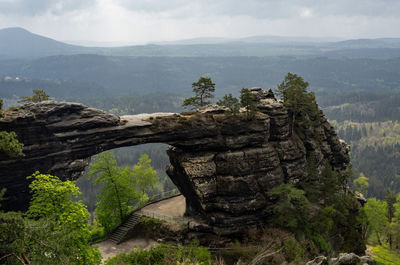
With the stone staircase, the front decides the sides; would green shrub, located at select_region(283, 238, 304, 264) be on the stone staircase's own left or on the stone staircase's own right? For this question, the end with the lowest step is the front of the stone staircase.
on the stone staircase's own left

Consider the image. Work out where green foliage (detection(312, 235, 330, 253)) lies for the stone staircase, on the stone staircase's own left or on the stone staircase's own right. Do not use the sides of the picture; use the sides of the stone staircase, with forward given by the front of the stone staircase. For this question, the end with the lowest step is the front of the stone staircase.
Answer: on the stone staircase's own left

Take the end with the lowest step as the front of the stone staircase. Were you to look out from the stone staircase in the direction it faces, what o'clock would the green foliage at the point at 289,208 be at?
The green foliage is roughly at 8 o'clock from the stone staircase.

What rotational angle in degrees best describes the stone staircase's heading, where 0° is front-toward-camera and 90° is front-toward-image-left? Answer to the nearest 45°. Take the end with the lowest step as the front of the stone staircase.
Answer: approximately 45°

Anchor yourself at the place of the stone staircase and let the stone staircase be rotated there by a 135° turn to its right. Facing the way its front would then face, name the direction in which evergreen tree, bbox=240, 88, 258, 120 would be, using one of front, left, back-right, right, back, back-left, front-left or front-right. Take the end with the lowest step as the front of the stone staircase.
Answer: right
